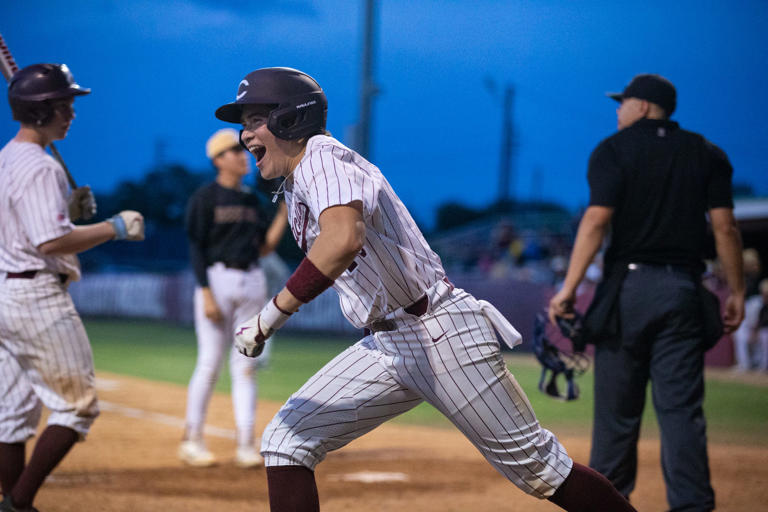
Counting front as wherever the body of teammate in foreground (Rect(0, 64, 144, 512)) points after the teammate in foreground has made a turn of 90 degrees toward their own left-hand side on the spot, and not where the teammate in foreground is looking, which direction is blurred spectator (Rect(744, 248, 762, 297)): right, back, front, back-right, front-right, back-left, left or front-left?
front-right

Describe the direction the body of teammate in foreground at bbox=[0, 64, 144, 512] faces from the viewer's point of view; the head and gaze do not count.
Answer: to the viewer's right

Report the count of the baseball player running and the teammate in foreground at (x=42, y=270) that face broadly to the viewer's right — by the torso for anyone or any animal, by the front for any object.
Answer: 1

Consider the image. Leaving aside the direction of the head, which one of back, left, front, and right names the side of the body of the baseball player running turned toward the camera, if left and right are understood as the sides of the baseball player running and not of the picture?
left

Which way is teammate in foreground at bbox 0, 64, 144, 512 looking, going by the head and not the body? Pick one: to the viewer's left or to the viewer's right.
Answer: to the viewer's right

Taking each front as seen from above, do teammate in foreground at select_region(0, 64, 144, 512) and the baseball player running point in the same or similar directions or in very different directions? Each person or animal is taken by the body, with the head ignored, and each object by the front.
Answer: very different directions

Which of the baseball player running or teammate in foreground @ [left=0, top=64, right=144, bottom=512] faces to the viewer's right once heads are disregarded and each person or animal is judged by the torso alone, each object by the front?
the teammate in foreground

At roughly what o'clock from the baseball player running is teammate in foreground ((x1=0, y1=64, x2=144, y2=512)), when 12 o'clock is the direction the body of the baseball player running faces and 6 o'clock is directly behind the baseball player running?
The teammate in foreground is roughly at 1 o'clock from the baseball player running.

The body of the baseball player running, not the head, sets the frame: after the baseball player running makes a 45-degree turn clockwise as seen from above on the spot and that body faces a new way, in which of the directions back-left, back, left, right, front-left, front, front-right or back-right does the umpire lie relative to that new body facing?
right

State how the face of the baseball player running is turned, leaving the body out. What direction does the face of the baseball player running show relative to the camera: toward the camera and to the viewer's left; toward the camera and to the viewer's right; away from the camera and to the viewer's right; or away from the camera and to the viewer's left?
toward the camera and to the viewer's left

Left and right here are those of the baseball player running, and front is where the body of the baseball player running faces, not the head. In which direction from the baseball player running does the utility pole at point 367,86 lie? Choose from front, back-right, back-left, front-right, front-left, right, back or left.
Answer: right

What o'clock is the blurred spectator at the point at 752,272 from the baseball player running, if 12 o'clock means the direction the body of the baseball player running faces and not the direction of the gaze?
The blurred spectator is roughly at 4 o'clock from the baseball player running.

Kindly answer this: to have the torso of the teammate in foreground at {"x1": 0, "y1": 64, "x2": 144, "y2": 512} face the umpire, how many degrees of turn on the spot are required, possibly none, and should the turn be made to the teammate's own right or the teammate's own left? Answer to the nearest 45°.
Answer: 0° — they already face them
